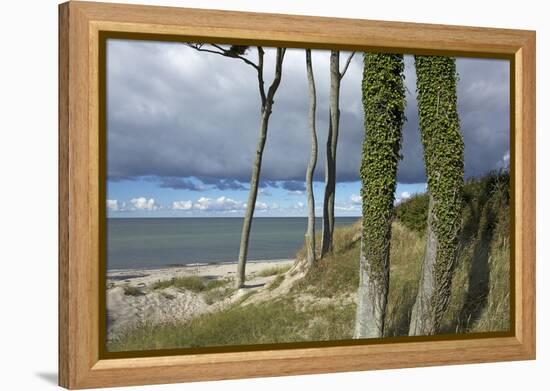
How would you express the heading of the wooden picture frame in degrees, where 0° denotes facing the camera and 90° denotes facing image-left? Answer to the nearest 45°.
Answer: approximately 315°
